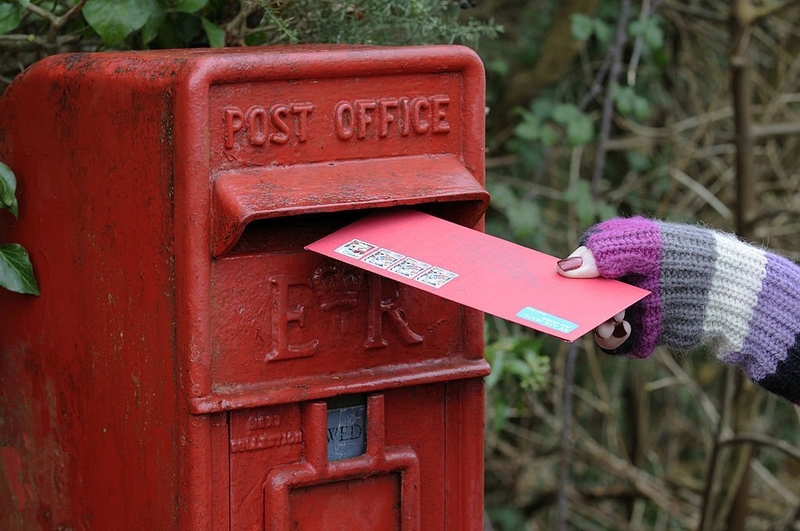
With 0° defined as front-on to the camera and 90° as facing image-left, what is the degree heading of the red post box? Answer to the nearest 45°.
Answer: approximately 315°

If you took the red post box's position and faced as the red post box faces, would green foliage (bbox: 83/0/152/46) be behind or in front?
behind

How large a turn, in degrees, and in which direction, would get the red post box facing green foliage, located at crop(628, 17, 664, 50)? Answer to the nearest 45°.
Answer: approximately 90° to its left

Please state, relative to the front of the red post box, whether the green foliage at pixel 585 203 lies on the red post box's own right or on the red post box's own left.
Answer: on the red post box's own left

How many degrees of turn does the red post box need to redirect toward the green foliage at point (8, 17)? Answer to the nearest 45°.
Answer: approximately 180°

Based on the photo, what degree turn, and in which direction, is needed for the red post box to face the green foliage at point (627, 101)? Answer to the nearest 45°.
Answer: approximately 90° to its left

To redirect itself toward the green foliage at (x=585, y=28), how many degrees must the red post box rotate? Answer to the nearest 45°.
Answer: approximately 90° to its left
